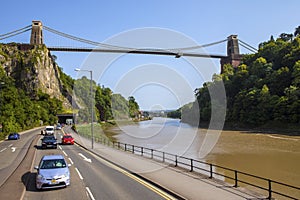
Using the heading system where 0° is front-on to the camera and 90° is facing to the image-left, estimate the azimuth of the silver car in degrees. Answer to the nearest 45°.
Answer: approximately 0°
